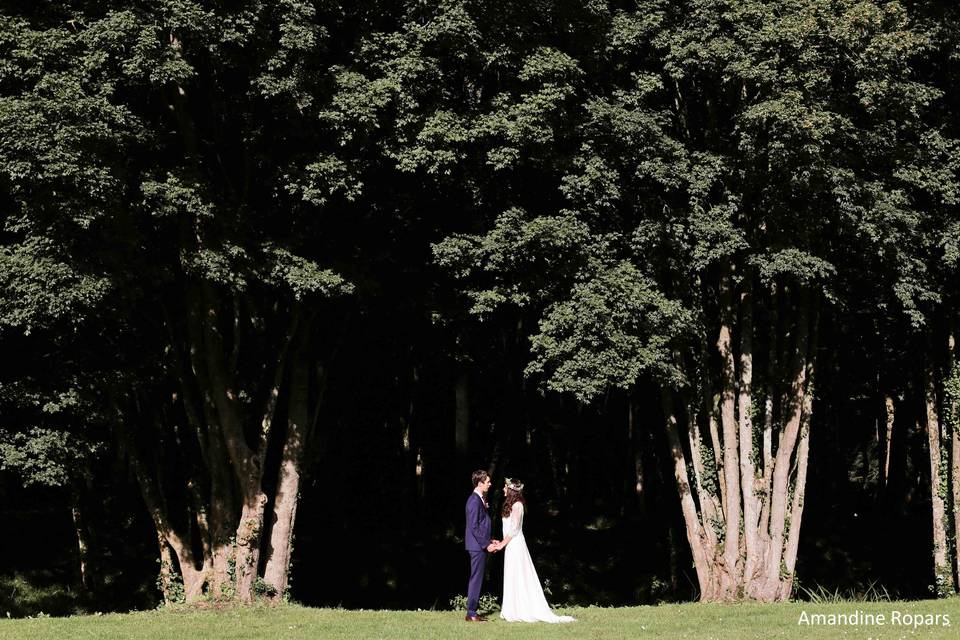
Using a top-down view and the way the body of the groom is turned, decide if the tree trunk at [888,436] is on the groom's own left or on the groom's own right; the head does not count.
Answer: on the groom's own left

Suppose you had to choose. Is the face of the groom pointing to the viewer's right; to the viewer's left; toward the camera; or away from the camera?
to the viewer's right

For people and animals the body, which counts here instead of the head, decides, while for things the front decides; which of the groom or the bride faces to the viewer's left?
the bride

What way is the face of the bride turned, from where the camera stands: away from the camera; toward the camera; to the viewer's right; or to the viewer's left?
to the viewer's left

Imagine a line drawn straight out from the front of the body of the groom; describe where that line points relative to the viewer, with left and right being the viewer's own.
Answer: facing to the right of the viewer

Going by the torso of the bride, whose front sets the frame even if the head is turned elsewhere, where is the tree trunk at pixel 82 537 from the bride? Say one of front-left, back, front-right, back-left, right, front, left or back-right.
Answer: front-right

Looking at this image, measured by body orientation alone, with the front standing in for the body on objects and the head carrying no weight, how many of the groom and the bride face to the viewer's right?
1

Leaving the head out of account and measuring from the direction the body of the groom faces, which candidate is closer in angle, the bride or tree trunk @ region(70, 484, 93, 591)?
the bride

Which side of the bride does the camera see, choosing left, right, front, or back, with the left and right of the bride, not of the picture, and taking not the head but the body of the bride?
left

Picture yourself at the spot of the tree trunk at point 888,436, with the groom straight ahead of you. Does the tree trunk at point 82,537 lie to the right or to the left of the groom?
right

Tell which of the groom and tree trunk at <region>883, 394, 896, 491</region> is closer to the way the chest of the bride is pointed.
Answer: the groom

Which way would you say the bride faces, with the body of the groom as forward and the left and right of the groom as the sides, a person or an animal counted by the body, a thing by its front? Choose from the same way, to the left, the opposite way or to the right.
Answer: the opposite way
